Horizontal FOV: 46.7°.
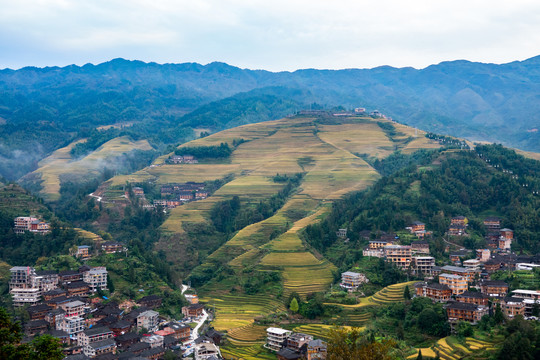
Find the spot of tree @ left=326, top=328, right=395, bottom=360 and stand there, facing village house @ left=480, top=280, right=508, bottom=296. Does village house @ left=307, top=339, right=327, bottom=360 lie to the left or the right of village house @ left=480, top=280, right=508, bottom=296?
left

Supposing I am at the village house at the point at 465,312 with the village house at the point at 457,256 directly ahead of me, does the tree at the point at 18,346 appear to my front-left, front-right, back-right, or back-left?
back-left

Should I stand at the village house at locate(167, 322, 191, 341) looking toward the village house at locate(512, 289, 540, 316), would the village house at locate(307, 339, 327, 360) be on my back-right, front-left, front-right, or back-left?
front-right

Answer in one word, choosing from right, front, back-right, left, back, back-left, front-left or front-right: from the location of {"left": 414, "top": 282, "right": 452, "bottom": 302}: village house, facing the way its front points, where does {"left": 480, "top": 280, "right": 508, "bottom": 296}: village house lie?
back-left

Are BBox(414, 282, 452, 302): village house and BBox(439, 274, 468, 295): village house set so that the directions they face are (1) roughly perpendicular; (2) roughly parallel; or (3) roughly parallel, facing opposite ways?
roughly parallel

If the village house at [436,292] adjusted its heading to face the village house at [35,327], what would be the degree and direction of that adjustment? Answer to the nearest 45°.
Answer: approximately 45° to its right

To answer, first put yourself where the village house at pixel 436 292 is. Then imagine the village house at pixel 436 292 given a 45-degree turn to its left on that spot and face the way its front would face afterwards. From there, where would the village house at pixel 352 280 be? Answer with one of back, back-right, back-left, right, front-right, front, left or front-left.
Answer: back-right

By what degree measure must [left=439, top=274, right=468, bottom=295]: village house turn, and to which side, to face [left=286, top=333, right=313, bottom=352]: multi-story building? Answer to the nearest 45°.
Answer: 0° — it already faces it

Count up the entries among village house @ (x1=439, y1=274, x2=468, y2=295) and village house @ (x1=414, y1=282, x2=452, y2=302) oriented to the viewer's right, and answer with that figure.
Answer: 0

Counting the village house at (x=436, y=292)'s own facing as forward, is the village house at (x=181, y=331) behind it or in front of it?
in front

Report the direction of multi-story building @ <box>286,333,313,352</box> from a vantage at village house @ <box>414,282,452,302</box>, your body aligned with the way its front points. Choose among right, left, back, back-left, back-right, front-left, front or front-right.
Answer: front

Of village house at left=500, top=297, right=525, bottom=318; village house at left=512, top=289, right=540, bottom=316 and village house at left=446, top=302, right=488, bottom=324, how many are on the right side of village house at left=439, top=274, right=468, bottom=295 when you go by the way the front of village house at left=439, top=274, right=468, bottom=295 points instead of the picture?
0

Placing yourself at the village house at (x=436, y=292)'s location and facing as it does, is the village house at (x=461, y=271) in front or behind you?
behind

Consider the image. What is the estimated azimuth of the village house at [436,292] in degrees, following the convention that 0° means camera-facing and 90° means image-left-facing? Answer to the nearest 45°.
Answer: approximately 45°

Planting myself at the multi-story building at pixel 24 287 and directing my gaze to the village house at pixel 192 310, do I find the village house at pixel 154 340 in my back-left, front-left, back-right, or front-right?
front-right

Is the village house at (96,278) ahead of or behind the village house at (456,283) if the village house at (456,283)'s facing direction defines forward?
ahead

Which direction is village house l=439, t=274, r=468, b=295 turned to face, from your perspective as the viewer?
facing the viewer and to the left of the viewer

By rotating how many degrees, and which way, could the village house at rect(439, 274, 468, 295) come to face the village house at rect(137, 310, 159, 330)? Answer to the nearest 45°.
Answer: approximately 45° to its right

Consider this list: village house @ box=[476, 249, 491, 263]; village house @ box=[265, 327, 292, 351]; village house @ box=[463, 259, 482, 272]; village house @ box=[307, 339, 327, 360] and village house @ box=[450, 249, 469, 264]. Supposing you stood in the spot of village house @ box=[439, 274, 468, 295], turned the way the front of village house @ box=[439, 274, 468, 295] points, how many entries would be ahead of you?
2
